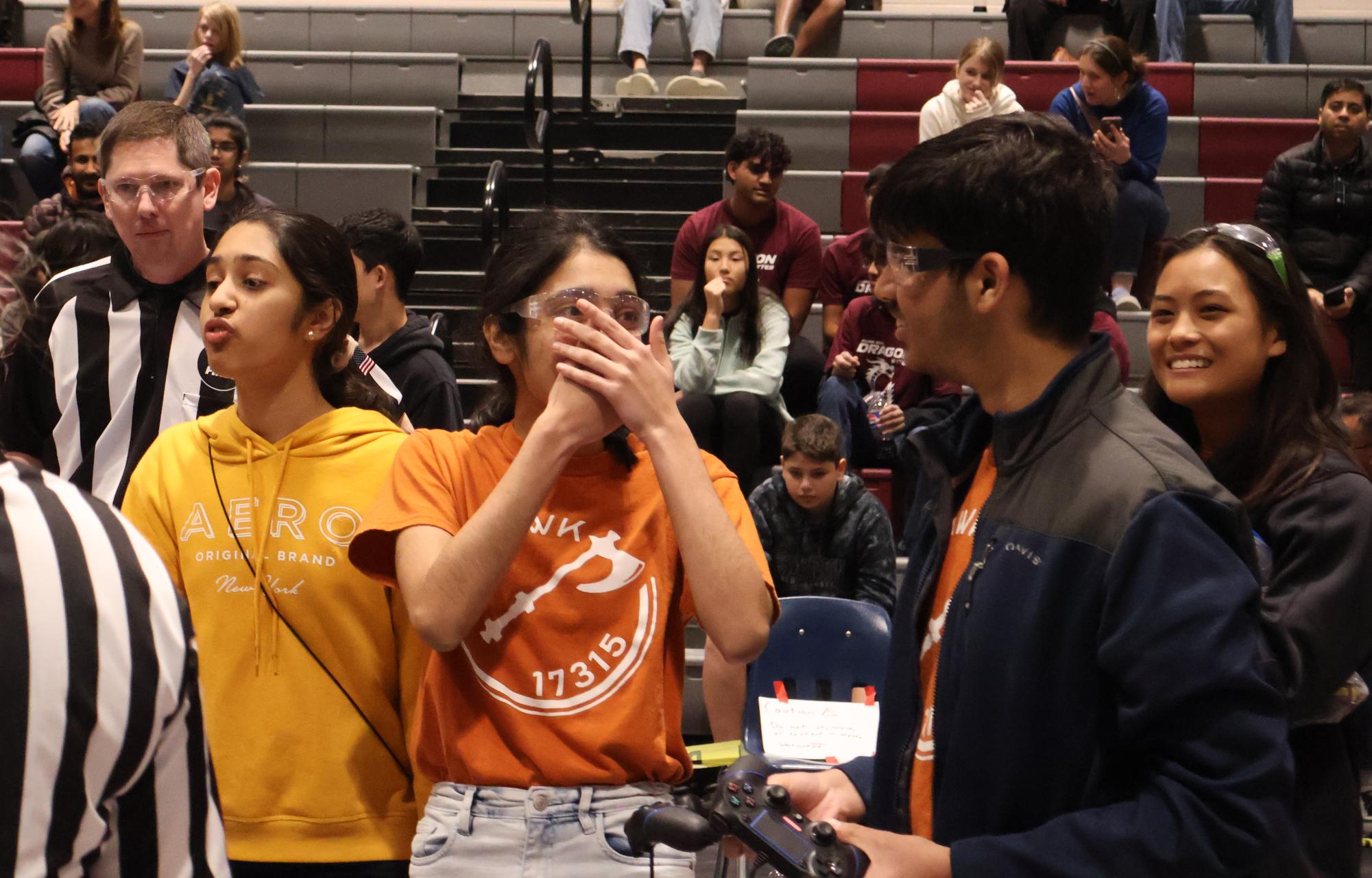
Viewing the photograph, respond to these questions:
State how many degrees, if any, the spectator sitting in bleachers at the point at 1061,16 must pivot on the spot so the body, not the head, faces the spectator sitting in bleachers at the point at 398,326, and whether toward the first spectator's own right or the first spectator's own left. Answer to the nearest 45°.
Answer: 0° — they already face them

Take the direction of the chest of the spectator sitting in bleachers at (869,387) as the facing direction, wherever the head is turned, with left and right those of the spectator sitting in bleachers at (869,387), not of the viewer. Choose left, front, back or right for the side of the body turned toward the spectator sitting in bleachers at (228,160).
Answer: right

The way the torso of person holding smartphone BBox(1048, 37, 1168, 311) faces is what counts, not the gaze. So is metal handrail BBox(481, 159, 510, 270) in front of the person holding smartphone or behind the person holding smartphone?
in front

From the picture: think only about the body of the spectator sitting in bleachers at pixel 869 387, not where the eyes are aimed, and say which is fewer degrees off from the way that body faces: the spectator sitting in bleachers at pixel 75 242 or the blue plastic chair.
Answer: the blue plastic chair

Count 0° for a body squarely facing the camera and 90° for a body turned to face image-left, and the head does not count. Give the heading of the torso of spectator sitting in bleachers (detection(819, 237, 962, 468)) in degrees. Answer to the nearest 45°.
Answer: approximately 0°

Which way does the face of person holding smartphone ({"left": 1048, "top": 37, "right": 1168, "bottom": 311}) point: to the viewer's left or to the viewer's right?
to the viewer's left

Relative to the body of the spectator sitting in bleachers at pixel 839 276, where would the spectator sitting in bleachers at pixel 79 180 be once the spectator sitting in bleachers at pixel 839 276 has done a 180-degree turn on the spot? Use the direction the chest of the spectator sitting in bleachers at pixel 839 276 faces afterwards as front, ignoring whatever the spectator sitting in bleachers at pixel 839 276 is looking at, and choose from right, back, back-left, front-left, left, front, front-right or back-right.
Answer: left

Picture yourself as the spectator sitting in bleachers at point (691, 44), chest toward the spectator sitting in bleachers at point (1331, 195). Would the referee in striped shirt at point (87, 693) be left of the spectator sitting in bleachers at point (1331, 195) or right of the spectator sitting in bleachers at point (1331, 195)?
right

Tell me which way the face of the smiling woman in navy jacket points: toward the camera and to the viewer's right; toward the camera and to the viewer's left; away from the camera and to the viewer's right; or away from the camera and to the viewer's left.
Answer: toward the camera and to the viewer's left
